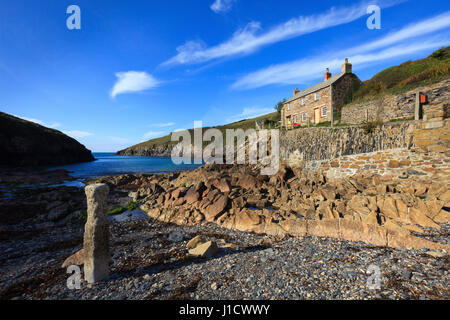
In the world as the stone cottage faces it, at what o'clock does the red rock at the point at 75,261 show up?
The red rock is roughly at 11 o'clock from the stone cottage.

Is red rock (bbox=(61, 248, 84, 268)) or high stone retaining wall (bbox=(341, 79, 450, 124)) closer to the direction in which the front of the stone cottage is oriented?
the red rock

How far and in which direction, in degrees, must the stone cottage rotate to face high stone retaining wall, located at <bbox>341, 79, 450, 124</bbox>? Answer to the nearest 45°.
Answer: approximately 90° to its left

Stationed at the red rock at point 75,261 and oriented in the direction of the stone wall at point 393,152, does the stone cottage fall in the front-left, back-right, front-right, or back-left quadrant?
front-left

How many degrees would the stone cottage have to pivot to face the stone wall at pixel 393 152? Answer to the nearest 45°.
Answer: approximately 45° to its left

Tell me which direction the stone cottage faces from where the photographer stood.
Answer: facing the viewer and to the left of the viewer

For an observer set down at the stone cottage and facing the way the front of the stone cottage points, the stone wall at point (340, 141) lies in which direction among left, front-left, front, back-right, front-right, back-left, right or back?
front-left

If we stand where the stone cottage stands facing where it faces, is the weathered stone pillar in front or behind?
in front
